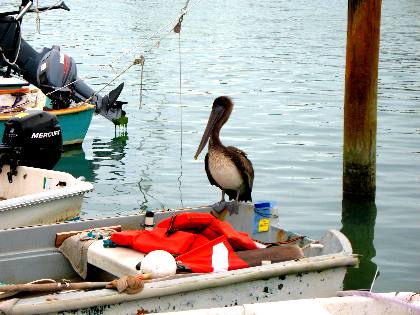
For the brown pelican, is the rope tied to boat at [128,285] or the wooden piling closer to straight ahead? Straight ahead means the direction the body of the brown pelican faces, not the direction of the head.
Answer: the rope tied to boat

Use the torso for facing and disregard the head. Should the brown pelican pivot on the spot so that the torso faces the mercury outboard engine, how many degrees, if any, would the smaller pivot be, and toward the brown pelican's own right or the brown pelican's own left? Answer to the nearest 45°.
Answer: approximately 90° to the brown pelican's own right

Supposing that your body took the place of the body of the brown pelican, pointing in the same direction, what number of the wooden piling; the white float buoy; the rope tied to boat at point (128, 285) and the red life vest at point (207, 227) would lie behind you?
1

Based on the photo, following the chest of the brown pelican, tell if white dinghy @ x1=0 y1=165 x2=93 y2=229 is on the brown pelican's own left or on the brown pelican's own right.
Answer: on the brown pelican's own right

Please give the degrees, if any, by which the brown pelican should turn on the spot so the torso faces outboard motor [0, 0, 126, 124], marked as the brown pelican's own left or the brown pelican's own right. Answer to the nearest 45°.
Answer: approximately 90° to the brown pelican's own right

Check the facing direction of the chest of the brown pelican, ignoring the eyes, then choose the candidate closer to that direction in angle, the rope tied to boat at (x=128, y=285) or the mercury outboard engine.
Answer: the rope tied to boat

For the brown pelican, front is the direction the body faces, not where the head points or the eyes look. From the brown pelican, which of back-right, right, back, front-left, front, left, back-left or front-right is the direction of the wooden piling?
back

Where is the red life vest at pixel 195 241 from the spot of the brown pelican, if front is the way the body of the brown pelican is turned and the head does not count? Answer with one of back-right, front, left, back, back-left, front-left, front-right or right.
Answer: front-left

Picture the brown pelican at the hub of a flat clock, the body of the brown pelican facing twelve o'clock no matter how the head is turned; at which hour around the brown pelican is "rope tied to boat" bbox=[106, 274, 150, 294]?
The rope tied to boat is roughly at 11 o'clock from the brown pelican.

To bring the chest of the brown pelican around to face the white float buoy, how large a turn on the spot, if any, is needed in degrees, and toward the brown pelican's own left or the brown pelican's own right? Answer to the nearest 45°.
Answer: approximately 45° to the brown pelican's own left

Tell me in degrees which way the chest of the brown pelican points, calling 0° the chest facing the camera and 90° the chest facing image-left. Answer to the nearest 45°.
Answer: approximately 45°

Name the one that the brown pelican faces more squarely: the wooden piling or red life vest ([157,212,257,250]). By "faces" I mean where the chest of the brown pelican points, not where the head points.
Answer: the red life vest
